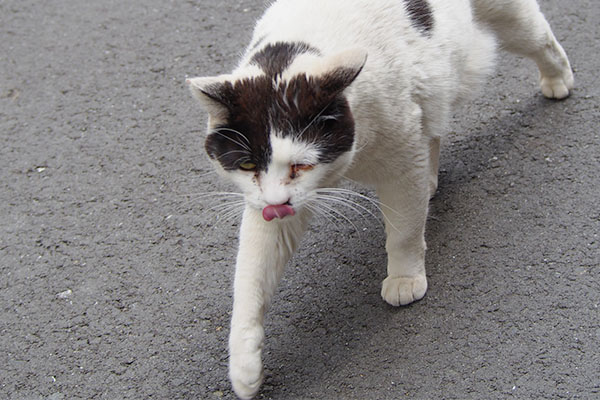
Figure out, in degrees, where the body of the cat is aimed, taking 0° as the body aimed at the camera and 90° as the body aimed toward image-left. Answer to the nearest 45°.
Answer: approximately 45°
